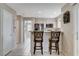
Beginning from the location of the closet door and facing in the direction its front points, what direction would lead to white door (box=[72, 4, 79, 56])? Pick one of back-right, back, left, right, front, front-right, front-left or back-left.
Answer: front-right

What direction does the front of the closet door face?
to the viewer's right
